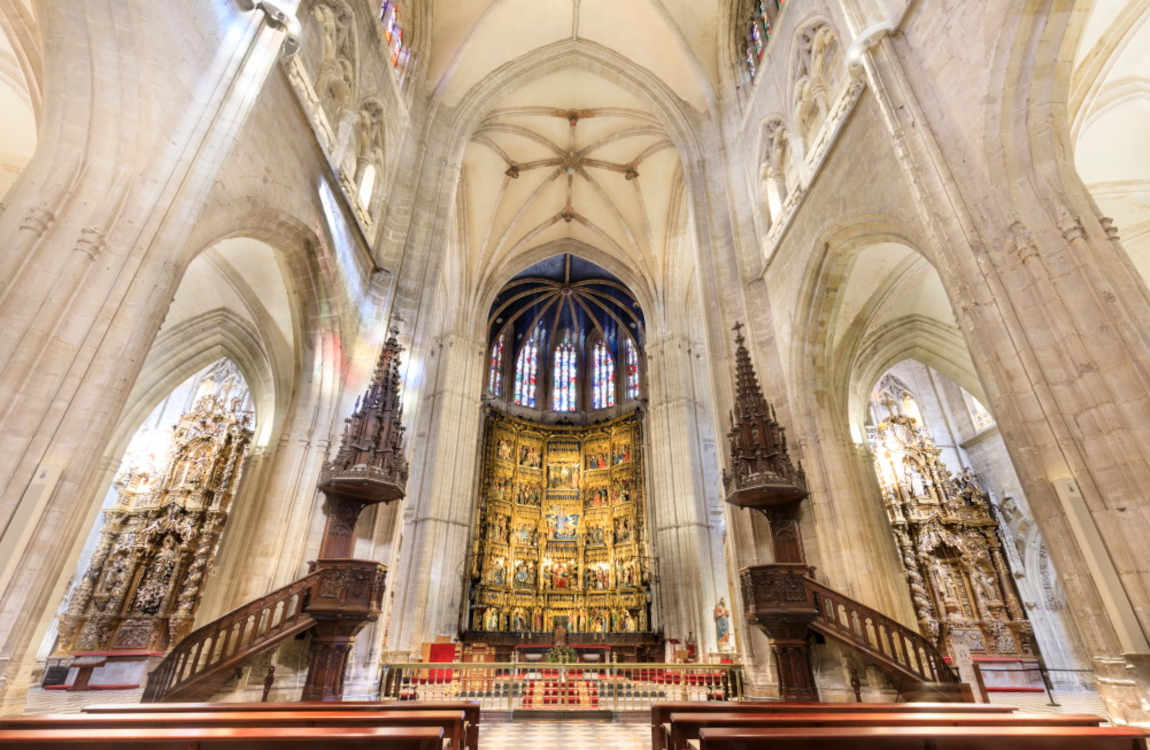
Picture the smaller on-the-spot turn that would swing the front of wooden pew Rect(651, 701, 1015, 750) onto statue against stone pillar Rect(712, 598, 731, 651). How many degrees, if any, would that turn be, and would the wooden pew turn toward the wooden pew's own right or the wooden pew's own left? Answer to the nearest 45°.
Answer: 0° — it already faces it

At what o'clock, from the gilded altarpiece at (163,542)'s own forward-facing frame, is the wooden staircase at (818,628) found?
The wooden staircase is roughly at 11 o'clock from the gilded altarpiece.

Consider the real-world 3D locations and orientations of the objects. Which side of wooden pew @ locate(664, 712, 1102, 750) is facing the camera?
back

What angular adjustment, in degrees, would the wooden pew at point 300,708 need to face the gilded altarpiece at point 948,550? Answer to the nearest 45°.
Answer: approximately 90° to its right

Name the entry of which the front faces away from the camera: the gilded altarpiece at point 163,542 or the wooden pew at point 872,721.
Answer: the wooden pew

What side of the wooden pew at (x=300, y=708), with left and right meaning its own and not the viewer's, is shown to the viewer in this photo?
back

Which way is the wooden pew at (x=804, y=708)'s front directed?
away from the camera

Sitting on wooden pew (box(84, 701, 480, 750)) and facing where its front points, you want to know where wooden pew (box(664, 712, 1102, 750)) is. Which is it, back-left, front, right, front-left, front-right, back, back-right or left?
back-right
